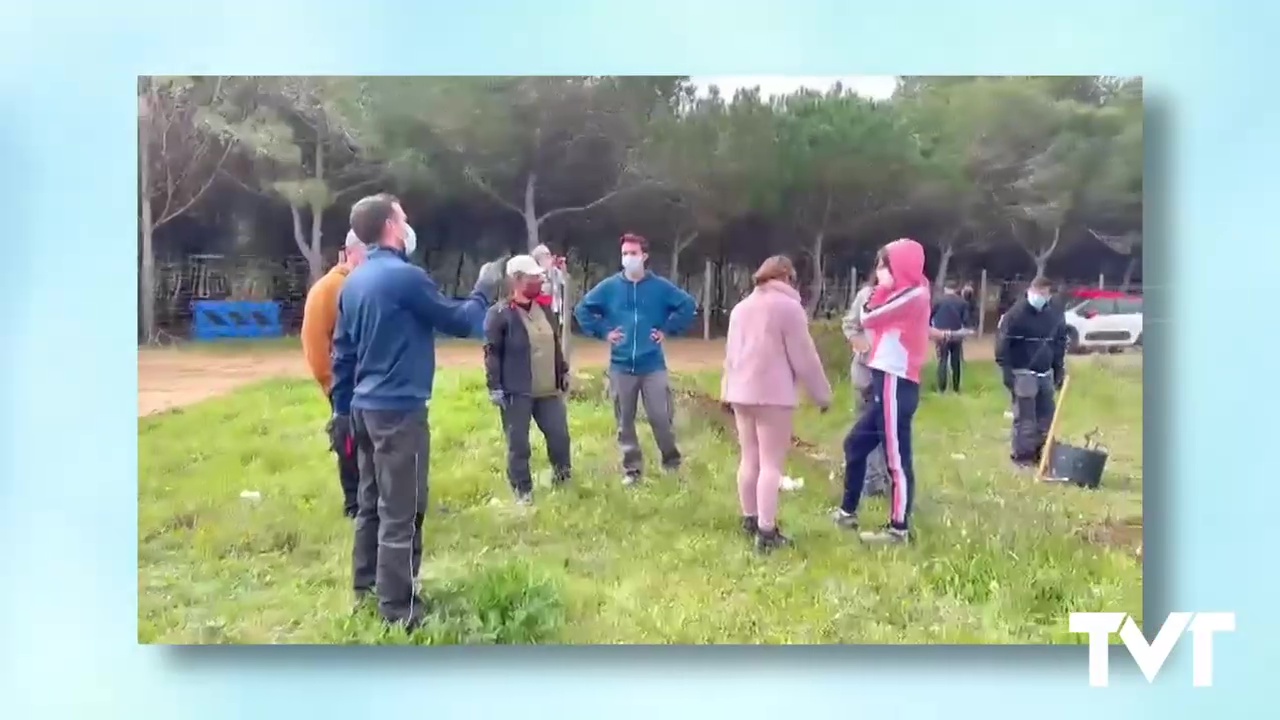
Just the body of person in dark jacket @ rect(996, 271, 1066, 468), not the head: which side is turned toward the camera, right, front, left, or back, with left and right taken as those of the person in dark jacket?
front

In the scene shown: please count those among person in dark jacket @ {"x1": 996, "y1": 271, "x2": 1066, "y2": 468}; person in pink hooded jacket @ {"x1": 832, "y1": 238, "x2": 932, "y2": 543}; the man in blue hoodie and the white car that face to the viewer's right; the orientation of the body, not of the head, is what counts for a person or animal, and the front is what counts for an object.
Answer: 0

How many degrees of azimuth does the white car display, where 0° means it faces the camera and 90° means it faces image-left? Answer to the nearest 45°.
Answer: approximately 90°

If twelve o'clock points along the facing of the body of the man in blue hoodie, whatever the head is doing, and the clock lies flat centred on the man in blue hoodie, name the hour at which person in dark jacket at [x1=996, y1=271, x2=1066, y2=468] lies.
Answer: The person in dark jacket is roughly at 9 o'clock from the man in blue hoodie.

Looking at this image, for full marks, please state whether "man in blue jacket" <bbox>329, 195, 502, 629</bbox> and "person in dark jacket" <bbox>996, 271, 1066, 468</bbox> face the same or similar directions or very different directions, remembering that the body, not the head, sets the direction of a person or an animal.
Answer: very different directions

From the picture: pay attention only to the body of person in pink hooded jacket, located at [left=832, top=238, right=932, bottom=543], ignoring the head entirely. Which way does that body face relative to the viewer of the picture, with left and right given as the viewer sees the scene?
facing to the left of the viewer

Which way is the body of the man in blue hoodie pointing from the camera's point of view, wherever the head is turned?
toward the camera

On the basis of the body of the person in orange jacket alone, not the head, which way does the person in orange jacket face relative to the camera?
to the viewer's right

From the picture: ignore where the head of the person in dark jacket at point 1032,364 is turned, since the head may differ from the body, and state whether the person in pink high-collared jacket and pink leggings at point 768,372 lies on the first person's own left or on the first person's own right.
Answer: on the first person's own right

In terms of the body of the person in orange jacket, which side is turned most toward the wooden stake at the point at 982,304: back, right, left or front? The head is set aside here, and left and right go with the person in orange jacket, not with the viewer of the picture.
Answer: front

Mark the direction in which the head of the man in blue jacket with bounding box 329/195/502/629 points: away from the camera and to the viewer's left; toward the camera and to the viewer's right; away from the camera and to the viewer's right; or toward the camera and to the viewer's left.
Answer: away from the camera and to the viewer's right

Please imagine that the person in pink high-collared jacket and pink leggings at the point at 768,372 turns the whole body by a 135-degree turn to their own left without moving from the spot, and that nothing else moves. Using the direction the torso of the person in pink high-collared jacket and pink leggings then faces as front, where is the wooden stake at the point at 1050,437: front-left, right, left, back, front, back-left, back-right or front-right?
back

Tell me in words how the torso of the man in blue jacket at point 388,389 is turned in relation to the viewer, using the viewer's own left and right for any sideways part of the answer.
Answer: facing away from the viewer and to the right of the viewer

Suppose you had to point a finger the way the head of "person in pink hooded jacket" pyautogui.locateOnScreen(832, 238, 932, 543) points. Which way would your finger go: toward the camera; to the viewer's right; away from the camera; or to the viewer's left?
to the viewer's left
